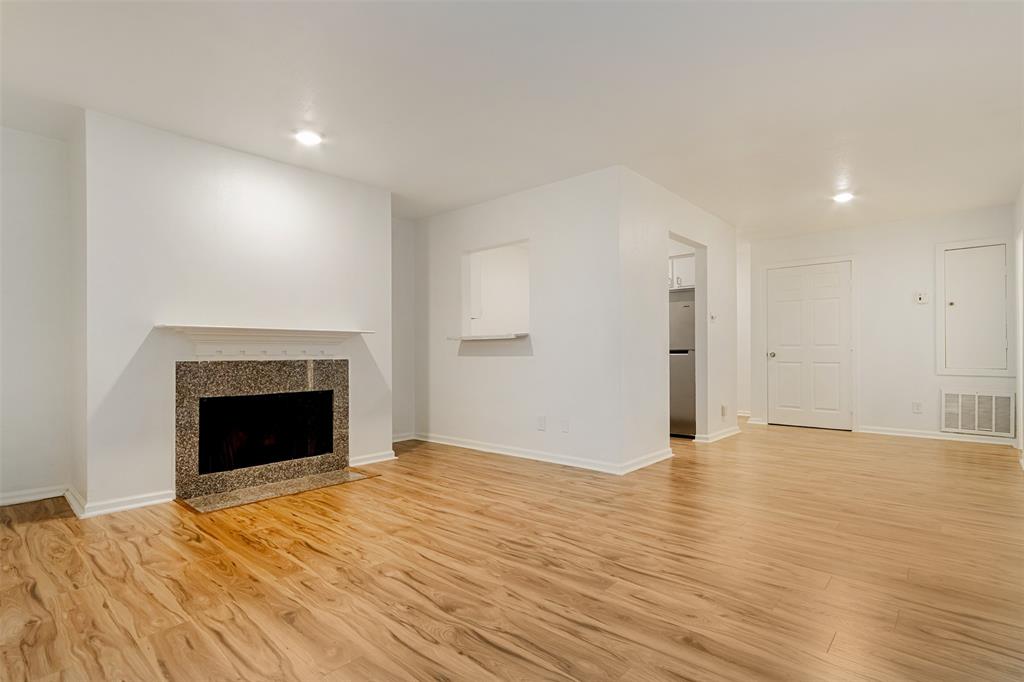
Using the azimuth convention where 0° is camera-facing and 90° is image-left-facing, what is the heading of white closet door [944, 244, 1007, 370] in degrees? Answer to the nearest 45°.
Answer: approximately 0°

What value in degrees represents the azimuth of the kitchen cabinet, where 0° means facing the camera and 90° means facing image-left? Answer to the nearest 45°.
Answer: approximately 45°

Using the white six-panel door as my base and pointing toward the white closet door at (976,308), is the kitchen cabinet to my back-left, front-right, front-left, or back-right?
back-right
